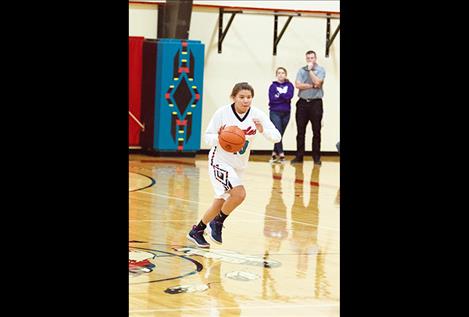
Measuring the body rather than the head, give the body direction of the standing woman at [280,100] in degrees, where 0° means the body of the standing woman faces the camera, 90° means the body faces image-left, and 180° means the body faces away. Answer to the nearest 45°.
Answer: approximately 0°

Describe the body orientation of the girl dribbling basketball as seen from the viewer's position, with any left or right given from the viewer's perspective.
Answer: facing the viewer and to the right of the viewer

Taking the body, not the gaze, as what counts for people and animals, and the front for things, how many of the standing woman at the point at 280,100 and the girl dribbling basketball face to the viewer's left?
0

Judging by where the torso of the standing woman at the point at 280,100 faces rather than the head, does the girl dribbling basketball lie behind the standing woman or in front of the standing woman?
in front

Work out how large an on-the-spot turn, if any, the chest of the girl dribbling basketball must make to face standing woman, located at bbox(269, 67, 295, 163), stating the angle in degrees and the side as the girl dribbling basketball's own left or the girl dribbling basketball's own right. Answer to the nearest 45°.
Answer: approximately 135° to the girl dribbling basketball's own left
